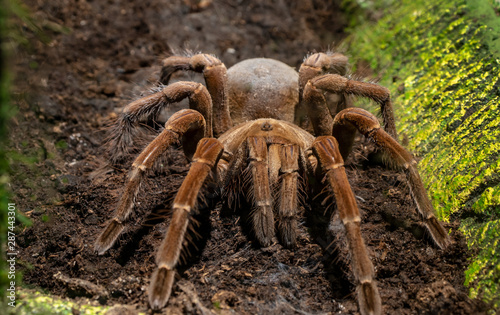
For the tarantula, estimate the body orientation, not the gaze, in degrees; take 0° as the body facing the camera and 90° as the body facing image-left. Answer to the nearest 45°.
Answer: approximately 0°
